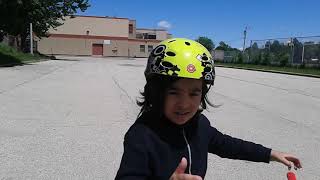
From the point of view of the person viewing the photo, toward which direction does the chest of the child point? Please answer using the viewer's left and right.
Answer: facing the viewer and to the right of the viewer
